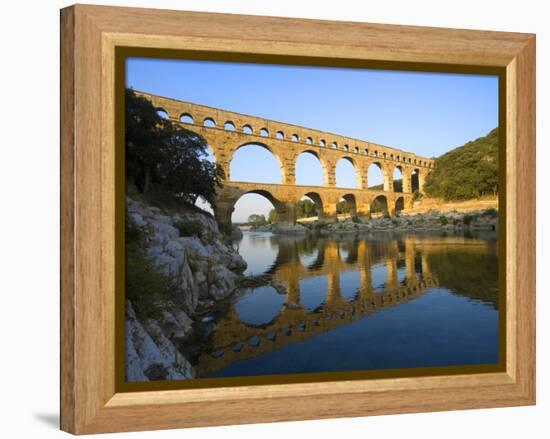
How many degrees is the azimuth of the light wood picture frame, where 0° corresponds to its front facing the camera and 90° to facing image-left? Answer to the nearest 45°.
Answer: approximately 315°
